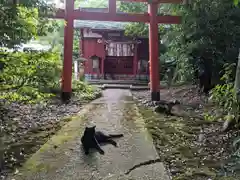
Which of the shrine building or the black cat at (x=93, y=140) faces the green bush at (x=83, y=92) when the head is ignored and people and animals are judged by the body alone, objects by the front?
the shrine building

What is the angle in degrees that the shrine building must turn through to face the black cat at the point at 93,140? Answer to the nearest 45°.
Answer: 0° — it already faces it

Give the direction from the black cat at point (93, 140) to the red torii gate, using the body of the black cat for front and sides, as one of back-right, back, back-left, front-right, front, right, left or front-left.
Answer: back-right

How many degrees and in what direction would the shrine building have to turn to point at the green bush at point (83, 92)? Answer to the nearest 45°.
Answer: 0° — it already faces it

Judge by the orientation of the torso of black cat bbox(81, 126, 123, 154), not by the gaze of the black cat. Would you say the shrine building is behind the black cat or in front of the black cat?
behind

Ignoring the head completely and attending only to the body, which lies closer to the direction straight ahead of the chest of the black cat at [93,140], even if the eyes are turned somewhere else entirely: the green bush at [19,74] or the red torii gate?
the green bush

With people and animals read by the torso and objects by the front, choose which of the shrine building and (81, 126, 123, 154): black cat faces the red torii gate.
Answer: the shrine building

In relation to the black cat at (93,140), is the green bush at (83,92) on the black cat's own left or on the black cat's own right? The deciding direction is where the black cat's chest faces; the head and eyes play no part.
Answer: on the black cat's own right

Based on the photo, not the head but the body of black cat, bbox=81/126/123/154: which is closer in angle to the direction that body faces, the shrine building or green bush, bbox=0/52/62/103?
the green bush
